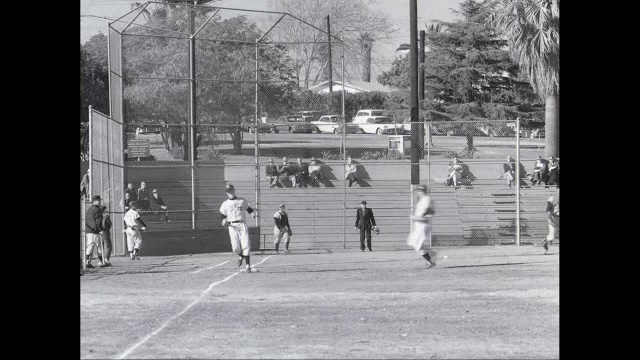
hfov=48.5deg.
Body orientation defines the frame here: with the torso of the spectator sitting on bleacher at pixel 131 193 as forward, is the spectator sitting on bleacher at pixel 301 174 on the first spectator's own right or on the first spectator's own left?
on the first spectator's own left

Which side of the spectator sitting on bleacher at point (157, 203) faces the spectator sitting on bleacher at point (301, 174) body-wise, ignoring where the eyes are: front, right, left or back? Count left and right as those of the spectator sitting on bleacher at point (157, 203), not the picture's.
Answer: left

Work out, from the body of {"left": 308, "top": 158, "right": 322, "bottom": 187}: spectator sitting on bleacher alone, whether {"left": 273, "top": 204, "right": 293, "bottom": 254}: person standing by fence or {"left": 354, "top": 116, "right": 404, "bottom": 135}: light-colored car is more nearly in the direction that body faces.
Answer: the person standing by fence

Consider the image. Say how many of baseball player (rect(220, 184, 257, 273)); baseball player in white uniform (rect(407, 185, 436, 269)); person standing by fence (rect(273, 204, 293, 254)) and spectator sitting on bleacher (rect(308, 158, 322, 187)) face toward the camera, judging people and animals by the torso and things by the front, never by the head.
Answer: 3

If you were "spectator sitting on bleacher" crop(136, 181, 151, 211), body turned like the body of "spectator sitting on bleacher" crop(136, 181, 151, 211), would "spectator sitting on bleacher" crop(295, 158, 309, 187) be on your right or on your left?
on your left

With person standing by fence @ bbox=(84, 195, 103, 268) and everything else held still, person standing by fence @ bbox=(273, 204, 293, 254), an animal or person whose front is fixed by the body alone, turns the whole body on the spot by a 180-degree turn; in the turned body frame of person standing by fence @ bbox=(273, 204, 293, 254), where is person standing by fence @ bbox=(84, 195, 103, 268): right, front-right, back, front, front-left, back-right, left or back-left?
back-left

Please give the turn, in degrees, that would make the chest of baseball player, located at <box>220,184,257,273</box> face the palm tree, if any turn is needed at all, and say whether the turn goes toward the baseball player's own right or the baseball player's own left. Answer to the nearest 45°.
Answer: approximately 135° to the baseball player's own left

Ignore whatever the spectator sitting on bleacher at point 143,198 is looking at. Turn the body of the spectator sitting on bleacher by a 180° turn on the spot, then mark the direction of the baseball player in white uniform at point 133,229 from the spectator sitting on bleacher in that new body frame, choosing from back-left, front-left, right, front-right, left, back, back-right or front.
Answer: back-left

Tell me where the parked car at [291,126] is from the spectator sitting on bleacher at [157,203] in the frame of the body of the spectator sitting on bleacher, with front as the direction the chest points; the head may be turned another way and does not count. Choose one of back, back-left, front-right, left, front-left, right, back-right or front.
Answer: left
